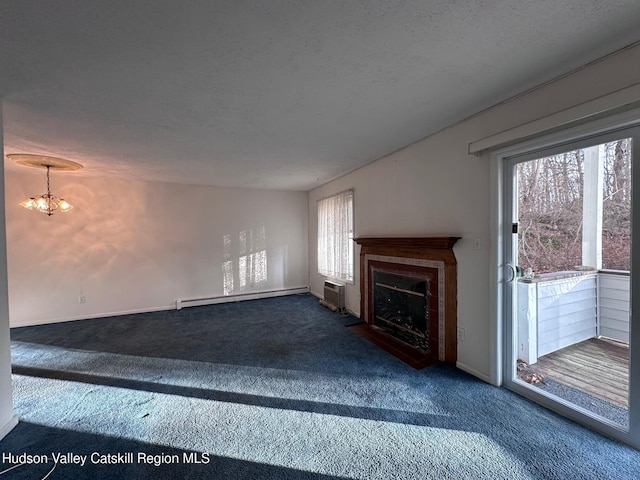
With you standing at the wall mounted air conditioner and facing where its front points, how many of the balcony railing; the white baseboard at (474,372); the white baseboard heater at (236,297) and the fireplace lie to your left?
3

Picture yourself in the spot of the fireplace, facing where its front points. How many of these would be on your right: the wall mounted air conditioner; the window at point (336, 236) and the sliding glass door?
2

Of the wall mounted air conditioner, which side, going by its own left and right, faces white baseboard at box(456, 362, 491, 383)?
left

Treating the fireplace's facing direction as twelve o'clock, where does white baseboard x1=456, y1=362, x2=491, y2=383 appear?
The white baseboard is roughly at 9 o'clock from the fireplace.

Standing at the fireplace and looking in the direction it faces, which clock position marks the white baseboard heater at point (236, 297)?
The white baseboard heater is roughly at 2 o'clock from the fireplace.

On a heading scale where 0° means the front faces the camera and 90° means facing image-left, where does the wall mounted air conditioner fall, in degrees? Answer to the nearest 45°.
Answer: approximately 45°

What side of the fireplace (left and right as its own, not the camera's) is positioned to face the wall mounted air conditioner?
right

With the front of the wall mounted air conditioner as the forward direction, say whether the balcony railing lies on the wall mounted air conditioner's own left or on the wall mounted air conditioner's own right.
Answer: on the wall mounted air conditioner's own left

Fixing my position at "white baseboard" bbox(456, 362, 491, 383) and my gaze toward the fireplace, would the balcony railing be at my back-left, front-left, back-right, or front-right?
back-right
